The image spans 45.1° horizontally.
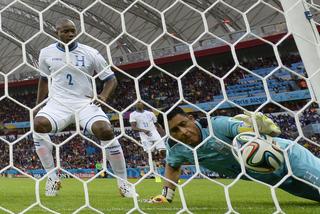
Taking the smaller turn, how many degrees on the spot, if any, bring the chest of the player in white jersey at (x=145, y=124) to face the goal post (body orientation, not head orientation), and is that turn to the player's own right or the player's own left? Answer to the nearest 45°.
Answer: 0° — they already face it

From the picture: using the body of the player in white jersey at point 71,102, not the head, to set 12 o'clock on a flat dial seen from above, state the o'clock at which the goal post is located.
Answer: The goal post is roughly at 11 o'clock from the player in white jersey.

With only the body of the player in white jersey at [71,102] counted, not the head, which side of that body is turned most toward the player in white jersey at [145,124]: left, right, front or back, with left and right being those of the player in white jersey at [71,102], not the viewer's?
back

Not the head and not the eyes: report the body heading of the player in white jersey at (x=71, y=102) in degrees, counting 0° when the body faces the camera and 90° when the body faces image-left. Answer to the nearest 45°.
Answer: approximately 0°

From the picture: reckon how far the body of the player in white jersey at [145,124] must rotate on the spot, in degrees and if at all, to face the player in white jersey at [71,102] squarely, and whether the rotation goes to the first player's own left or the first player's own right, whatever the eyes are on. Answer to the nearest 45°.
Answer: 0° — they already face them

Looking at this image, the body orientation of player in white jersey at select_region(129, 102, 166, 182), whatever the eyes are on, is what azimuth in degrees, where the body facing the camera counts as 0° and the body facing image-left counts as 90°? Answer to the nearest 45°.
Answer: approximately 0°

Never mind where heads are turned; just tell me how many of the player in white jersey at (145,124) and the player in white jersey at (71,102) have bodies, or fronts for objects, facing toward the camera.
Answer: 2
